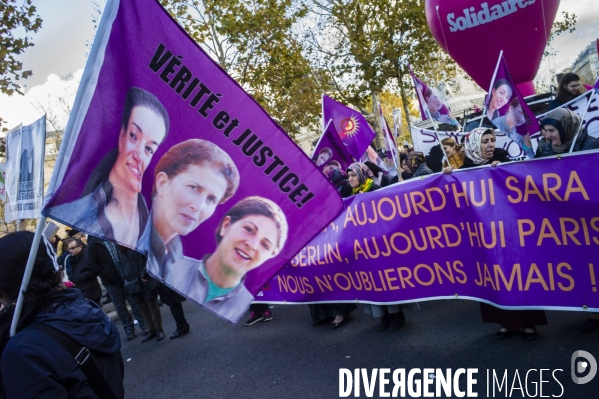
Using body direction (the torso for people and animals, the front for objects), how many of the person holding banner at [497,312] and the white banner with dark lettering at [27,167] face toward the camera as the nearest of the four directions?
2

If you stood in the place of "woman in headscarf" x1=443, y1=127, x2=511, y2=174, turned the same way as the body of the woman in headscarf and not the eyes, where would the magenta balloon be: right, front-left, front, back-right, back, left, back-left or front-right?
back-left

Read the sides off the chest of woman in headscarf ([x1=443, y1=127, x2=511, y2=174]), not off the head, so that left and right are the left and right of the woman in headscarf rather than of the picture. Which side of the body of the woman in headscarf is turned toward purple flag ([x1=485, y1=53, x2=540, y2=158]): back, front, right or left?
left

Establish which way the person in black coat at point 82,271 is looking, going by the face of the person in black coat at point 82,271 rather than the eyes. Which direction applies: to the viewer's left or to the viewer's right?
to the viewer's left

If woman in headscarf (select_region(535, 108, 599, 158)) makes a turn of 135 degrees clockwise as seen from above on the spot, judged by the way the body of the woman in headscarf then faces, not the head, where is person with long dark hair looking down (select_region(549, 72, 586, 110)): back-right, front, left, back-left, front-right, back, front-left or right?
front

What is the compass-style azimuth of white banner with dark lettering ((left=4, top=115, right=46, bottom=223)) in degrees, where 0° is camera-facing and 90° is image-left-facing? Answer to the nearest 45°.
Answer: approximately 0°
